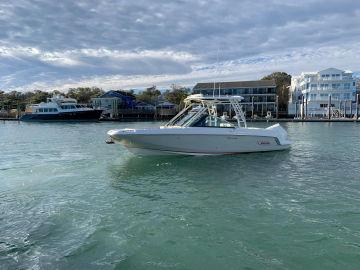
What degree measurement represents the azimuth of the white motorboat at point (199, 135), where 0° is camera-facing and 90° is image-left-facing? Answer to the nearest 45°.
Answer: approximately 90°
